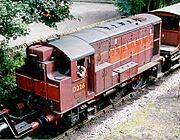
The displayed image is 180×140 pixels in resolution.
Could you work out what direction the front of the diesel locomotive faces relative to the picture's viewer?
facing the viewer and to the left of the viewer
